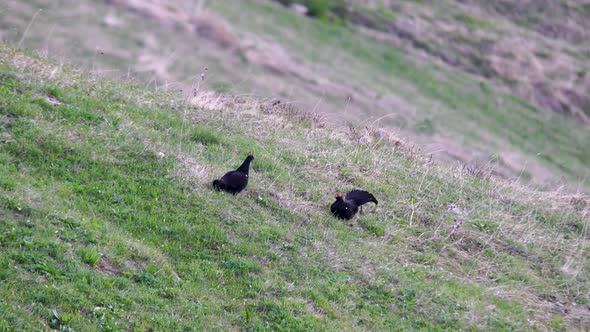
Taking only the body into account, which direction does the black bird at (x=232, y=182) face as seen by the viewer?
to the viewer's right

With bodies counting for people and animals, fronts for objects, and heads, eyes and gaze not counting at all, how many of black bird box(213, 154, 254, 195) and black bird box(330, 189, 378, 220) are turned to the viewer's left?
1

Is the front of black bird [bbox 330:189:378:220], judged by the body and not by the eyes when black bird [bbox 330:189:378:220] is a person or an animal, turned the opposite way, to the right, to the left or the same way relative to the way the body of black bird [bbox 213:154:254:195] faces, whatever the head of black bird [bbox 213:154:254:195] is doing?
the opposite way

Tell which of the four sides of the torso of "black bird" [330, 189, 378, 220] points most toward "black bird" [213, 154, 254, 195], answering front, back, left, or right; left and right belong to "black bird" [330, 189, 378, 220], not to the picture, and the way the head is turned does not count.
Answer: front

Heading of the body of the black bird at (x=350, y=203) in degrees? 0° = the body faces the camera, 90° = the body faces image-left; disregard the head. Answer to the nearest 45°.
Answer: approximately 90°

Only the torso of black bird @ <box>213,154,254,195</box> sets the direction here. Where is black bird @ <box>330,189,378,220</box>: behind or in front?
in front
